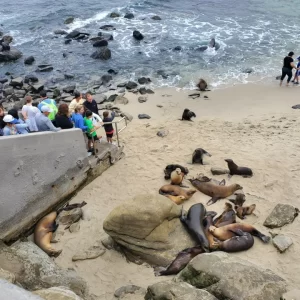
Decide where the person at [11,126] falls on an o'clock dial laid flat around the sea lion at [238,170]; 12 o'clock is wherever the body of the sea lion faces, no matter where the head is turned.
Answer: The person is roughly at 11 o'clock from the sea lion.

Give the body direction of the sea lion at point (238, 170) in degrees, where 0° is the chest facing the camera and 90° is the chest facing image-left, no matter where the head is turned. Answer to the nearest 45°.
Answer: approximately 90°

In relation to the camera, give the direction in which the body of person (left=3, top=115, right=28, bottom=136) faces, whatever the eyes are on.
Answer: to the viewer's right

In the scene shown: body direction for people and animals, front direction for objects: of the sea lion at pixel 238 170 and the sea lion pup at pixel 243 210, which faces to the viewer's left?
the sea lion

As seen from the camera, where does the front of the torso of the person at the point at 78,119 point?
to the viewer's right

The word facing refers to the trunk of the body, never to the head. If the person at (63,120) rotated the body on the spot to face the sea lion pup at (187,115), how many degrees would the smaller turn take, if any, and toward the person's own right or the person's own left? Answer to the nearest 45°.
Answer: approximately 45° to the person's own right

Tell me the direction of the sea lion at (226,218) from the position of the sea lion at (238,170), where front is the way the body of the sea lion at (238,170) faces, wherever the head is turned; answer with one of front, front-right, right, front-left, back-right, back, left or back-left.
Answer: left

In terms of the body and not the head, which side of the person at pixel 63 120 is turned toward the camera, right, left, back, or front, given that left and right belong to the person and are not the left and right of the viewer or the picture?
back
